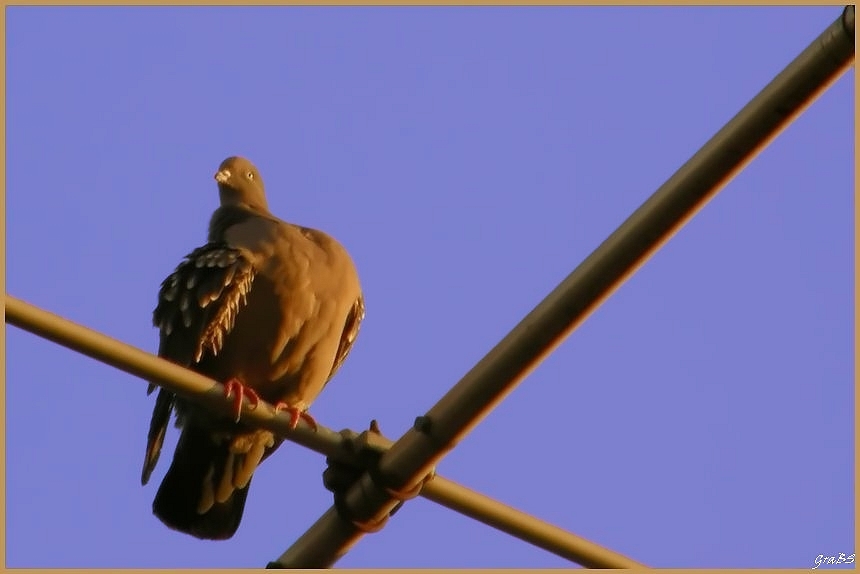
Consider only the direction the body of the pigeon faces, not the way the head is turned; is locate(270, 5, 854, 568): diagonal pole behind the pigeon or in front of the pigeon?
in front

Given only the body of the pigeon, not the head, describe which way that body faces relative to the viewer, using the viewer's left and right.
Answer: facing the viewer and to the right of the viewer
